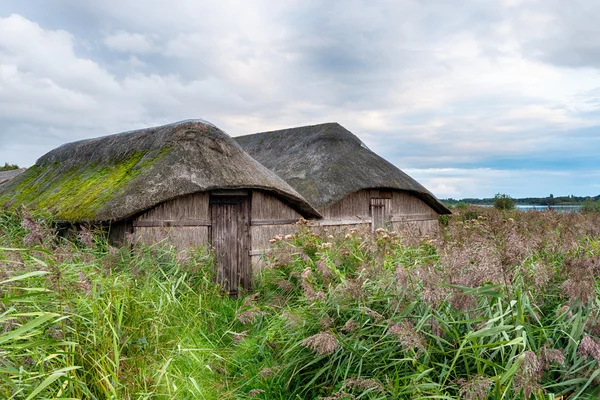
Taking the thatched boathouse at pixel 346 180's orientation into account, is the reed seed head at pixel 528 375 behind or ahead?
ahead

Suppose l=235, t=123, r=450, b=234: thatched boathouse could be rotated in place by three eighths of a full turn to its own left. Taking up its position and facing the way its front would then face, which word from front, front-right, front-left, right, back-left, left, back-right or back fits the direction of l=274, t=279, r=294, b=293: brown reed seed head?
back

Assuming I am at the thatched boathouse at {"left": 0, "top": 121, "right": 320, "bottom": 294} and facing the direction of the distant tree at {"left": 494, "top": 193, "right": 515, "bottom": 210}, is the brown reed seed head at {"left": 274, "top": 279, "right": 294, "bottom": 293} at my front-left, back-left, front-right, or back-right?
back-right

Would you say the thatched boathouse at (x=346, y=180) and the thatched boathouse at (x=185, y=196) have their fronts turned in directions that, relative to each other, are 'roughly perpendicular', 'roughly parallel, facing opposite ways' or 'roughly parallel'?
roughly parallel

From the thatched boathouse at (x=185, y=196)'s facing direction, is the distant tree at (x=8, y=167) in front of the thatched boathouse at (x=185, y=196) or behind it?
behind

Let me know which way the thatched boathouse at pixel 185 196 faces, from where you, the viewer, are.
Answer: facing the viewer and to the right of the viewer

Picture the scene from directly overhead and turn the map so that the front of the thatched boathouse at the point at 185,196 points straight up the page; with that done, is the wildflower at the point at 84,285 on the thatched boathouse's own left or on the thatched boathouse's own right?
on the thatched boathouse's own right

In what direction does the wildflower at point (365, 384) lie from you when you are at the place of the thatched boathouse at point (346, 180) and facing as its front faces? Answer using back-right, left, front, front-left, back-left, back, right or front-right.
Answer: front-right

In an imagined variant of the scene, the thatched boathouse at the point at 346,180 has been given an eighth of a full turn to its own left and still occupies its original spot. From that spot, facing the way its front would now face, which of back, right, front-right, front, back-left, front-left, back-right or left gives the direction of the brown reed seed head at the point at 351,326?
right

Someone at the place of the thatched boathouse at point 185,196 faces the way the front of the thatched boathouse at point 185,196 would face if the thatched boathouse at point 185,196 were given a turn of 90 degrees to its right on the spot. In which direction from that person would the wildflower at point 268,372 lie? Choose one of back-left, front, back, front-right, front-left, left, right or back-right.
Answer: front-left

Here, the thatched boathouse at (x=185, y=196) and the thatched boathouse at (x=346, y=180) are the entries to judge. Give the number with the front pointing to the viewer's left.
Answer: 0

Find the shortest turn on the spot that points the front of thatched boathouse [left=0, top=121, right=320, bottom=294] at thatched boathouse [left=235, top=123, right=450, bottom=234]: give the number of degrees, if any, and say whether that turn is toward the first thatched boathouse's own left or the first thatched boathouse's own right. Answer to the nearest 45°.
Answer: approximately 90° to the first thatched boathouse's own left

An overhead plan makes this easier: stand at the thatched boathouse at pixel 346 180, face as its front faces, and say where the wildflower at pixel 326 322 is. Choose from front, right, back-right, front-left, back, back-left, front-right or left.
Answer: front-right

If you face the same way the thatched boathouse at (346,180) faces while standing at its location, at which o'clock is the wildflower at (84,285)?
The wildflower is roughly at 2 o'clock from the thatched boathouse.
